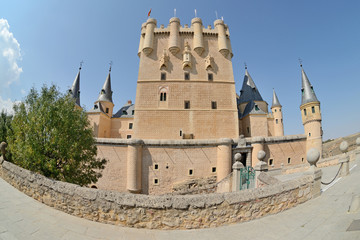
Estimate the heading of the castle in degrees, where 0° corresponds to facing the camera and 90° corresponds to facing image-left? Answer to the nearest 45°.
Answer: approximately 0°

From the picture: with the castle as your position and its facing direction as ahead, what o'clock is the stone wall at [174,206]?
The stone wall is roughly at 12 o'clock from the castle.

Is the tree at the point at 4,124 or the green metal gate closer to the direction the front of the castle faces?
the green metal gate

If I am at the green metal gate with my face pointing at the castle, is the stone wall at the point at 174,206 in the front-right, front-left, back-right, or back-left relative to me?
back-left

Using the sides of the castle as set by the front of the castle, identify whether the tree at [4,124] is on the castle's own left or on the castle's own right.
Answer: on the castle's own right

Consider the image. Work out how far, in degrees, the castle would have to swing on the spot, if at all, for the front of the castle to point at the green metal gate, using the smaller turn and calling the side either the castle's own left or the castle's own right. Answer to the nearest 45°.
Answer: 0° — it already faces it
